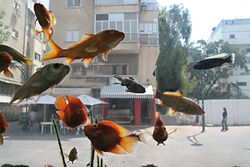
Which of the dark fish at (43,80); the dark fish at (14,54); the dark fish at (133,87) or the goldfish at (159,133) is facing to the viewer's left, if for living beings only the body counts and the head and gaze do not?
the dark fish at (14,54)

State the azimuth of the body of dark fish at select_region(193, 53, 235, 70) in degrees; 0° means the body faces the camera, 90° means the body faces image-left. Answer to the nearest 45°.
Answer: approximately 90°

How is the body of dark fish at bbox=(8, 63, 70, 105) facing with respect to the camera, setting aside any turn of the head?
to the viewer's right
